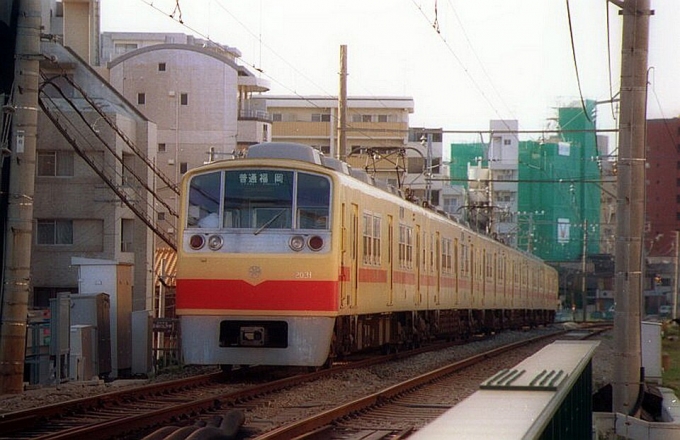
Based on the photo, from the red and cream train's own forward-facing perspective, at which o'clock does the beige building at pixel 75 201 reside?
The beige building is roughly at 4 o'clock from the red and cream train.

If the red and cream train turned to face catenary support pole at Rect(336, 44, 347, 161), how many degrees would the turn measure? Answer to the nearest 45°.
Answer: approximately 135° to its right

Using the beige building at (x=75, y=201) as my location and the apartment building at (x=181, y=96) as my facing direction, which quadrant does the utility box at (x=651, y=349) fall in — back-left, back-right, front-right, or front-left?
back-right

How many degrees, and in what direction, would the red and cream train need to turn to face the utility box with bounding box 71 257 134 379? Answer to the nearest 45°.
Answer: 0° — it already faces it

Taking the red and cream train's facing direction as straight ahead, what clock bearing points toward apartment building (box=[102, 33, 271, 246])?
The apartment building is roughly at 4 o'clock from the red and cream train.

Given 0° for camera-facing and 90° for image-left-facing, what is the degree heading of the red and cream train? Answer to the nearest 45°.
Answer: approximately 45°

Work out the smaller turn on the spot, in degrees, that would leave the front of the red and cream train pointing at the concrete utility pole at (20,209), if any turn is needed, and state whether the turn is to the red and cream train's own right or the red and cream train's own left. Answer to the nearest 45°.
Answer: approximately 45° to the red and cream train's own right

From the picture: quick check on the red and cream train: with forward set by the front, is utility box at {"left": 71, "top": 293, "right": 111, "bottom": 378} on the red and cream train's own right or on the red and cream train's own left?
on the red and cream train's own right

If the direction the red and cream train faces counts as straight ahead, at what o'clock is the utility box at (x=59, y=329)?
The utility box is roughly at 2 o'clock from the red and cream train.

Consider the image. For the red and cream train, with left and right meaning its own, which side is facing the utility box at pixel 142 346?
front
